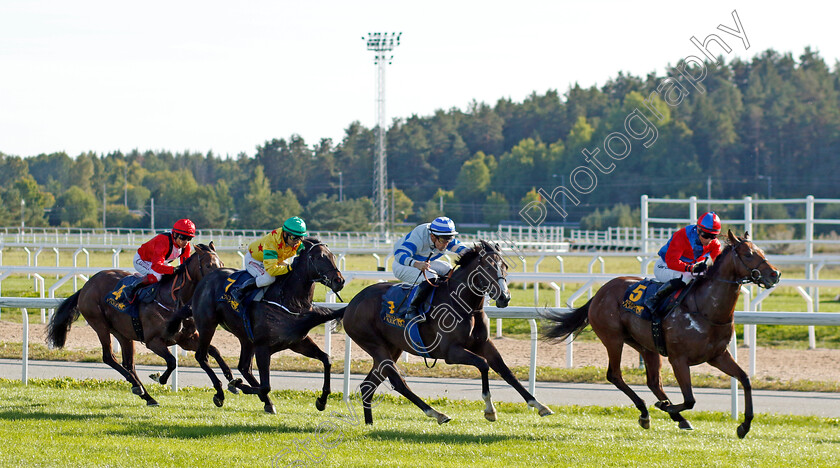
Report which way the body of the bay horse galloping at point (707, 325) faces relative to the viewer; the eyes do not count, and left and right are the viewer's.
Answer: facing the viewer and to the right of the viewer

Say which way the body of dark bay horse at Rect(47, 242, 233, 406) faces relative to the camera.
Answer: to the viewer's right

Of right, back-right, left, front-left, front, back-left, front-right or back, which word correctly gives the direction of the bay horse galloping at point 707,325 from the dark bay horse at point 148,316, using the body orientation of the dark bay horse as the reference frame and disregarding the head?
front-right

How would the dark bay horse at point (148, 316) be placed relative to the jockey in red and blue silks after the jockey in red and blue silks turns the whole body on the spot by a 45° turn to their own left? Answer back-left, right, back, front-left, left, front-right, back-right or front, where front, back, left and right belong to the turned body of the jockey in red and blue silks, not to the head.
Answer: back

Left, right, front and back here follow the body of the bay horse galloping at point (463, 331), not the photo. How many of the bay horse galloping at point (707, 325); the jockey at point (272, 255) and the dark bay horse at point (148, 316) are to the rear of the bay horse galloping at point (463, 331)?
2

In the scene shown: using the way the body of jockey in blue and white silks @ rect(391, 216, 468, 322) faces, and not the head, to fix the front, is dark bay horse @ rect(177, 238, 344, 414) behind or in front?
behind

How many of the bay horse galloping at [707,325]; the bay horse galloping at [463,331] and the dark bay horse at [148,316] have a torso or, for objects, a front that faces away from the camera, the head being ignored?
0

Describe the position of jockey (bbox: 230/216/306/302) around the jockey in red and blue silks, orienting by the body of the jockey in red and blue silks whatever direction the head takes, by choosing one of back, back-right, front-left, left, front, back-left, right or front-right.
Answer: back-right

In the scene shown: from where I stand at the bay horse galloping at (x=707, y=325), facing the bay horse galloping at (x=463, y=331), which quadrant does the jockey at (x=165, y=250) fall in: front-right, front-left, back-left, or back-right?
front-right

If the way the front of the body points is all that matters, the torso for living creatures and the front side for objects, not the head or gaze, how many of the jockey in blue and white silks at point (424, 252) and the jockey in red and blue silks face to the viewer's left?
0

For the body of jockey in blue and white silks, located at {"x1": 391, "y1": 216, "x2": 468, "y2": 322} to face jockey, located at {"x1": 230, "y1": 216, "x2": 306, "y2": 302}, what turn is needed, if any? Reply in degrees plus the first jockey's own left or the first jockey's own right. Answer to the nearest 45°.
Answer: approximately 180°

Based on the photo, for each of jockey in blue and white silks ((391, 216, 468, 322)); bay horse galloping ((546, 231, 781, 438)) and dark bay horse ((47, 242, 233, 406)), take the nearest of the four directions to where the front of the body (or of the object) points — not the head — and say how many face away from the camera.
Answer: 0

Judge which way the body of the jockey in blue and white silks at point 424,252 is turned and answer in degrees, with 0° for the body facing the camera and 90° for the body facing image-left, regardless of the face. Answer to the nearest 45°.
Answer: approximately 315°

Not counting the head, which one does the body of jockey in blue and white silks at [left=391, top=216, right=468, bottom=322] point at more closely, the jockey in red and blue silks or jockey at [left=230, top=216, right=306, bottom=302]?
the jockey in red and blue silks

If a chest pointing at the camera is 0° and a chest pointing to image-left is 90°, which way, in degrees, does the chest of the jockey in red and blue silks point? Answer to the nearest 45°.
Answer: approximately 315°

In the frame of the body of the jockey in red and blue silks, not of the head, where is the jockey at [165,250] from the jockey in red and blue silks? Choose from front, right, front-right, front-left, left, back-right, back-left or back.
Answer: back-right
